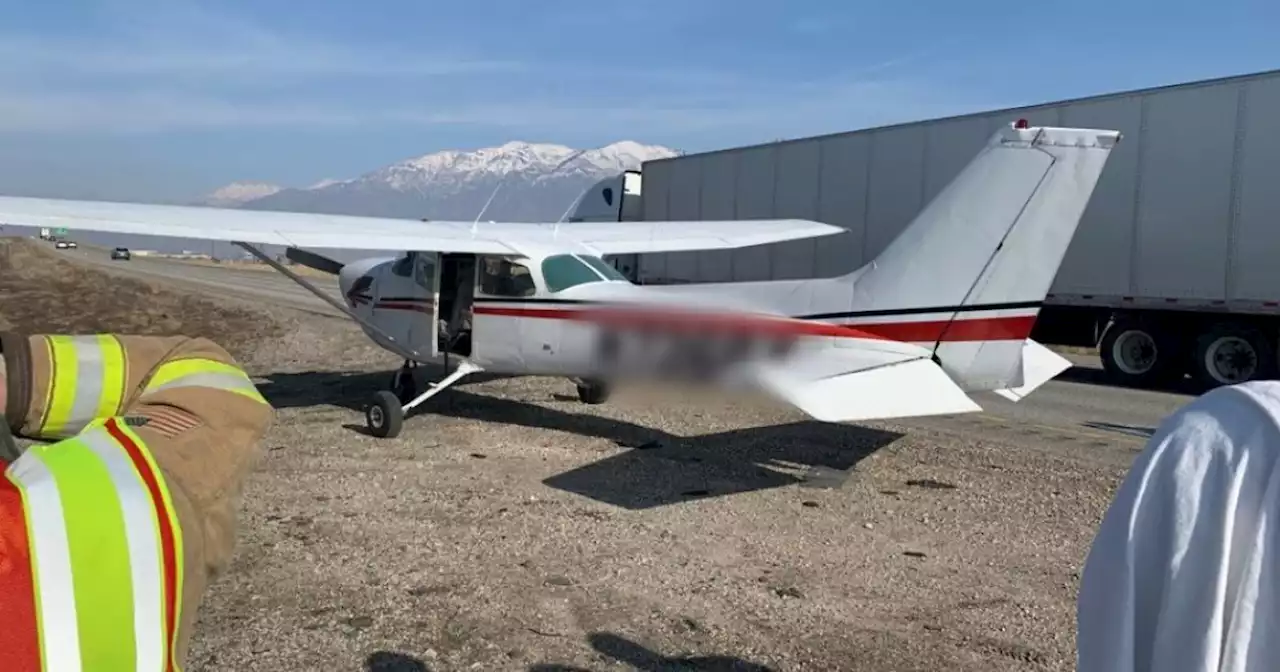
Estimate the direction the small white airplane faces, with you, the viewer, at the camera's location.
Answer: facing away from the viewer and to the left of the viewer

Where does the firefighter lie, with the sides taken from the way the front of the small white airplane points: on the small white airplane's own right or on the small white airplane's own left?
on the small white airplane's own left

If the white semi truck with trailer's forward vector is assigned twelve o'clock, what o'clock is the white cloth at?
The white cloth is roughly at 8 o'clock from the white semi truck with trailer.

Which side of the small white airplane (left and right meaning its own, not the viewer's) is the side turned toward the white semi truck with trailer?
right

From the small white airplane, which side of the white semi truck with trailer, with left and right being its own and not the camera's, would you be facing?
left

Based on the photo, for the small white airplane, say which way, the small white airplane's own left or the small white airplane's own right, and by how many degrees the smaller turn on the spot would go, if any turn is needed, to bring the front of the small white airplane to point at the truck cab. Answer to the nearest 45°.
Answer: approximately 45° to the small white airplane's own right

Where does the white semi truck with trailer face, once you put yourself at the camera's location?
facing away from the viewer and to the left of the viewer
